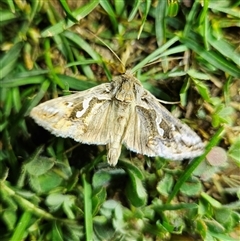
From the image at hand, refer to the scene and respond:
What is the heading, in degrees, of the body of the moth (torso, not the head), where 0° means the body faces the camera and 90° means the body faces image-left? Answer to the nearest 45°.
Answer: approximately 180°

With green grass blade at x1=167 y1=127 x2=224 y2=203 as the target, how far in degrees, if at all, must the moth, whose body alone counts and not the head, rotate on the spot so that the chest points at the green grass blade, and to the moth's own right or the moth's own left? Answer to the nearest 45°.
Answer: approximately 90° to the moth's own right
